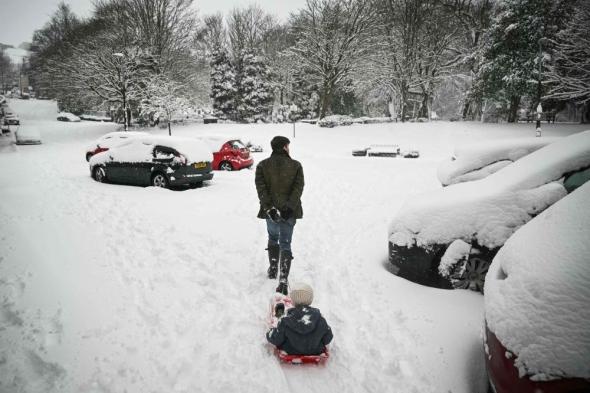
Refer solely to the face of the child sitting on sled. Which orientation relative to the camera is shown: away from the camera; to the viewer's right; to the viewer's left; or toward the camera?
away from the camera

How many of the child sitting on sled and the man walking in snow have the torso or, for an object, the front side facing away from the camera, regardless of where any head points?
2

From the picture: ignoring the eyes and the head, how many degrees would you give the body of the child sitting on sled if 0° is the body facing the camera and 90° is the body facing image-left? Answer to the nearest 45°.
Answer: approximately 180°

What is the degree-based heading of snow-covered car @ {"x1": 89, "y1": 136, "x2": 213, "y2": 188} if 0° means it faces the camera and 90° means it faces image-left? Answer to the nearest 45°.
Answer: approximately 135°

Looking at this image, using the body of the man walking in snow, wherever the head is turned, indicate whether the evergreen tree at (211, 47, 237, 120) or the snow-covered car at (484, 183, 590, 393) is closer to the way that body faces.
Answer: the evergreen tree

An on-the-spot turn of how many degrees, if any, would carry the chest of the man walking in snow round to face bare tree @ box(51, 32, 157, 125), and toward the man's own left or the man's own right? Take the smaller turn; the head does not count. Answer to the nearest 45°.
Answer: approximately 45° to the man's own left

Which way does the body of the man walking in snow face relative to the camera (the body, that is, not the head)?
away from the camera

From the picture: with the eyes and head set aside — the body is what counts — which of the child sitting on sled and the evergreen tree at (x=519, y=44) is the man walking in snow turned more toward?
the evergreen tree

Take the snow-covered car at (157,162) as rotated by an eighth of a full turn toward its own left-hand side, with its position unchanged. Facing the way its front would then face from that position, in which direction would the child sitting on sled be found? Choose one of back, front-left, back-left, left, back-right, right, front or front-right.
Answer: left

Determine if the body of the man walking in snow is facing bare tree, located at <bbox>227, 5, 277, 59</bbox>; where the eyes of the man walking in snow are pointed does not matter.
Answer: yes

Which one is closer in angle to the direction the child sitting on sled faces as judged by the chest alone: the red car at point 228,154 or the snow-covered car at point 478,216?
the red car
